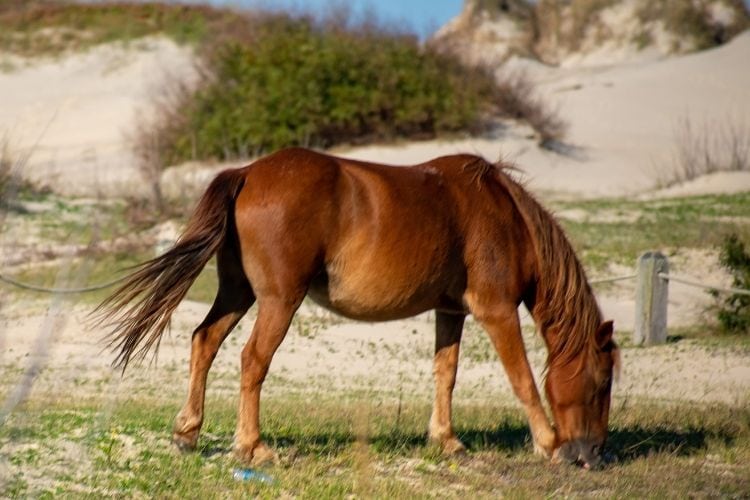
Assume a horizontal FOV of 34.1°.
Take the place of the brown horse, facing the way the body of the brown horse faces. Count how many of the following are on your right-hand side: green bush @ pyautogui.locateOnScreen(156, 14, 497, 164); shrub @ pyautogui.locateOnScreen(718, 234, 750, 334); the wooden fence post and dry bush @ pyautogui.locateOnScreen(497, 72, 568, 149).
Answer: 0

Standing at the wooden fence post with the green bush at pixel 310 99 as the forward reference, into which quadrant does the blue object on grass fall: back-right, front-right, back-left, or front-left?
back-left

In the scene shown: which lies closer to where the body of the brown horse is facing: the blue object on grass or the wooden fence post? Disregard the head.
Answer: the wooden fence post

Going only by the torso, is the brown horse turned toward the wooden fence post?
no

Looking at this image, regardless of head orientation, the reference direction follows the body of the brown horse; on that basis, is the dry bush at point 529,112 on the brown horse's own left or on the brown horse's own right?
on the brown horse's own left

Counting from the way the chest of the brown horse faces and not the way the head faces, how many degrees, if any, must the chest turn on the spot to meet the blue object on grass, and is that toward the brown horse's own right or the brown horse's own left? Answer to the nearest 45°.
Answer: approximately 135° to the brown horse's own right

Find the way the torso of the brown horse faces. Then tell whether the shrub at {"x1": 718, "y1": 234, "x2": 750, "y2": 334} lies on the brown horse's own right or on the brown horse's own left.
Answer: on the brown horse's own left

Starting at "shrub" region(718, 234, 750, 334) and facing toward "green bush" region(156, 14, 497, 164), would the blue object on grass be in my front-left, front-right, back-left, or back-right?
back-left

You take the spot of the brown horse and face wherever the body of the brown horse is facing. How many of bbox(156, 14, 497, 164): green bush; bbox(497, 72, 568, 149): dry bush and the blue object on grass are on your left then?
2

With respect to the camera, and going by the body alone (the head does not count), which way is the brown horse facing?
to the viewer's right

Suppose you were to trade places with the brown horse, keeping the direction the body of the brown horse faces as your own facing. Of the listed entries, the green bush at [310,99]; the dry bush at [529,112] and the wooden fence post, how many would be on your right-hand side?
0

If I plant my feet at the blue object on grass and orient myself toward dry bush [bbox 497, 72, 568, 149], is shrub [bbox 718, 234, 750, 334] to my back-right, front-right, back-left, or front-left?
front-right

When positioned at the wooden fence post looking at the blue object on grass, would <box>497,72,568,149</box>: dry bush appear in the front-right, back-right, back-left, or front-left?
back-right

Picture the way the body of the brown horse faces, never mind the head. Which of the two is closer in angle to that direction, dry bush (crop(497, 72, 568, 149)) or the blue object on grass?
the dry bush

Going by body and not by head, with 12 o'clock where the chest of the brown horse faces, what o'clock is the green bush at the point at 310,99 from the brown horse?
The green bush is roughly at 9 o'clock from the brown horse.
